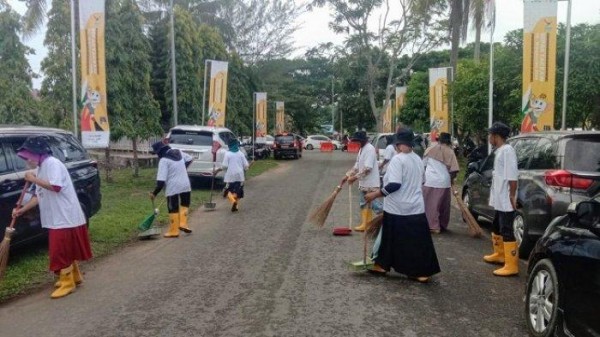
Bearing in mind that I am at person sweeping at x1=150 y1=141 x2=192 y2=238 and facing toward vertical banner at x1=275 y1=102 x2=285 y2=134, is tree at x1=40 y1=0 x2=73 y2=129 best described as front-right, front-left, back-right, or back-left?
front-left

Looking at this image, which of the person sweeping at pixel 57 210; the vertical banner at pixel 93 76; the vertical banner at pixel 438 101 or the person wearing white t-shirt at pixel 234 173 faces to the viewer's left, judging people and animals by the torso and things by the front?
the person sweeping

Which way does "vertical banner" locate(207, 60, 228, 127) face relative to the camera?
toward the camera

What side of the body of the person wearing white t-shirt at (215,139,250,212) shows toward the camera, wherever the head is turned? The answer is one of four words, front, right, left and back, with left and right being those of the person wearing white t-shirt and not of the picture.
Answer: back

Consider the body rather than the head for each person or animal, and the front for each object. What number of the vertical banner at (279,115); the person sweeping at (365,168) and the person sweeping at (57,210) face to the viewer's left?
2

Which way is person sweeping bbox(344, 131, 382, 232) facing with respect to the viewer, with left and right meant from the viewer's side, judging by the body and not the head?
facing to the left of the viewer

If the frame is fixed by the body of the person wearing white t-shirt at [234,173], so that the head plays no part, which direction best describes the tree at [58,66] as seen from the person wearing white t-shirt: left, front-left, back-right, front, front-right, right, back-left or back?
front-left

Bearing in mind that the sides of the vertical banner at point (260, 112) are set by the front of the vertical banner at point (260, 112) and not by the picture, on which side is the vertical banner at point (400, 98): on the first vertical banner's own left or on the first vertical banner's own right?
on the first vertical banner's own left

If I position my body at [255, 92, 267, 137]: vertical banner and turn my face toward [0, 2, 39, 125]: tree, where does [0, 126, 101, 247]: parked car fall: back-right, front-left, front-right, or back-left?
front-left

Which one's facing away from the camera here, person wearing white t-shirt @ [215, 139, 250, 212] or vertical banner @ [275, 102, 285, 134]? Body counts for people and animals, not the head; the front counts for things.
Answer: the person wearing white t-shirt

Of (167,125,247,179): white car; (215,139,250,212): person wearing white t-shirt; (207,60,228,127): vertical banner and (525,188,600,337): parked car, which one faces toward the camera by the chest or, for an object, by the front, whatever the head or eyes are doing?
the vertical banner

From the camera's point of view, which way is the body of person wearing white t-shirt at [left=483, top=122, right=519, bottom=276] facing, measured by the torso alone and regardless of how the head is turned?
to the viewer's left

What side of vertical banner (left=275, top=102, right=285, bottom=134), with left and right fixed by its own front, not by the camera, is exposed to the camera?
front
